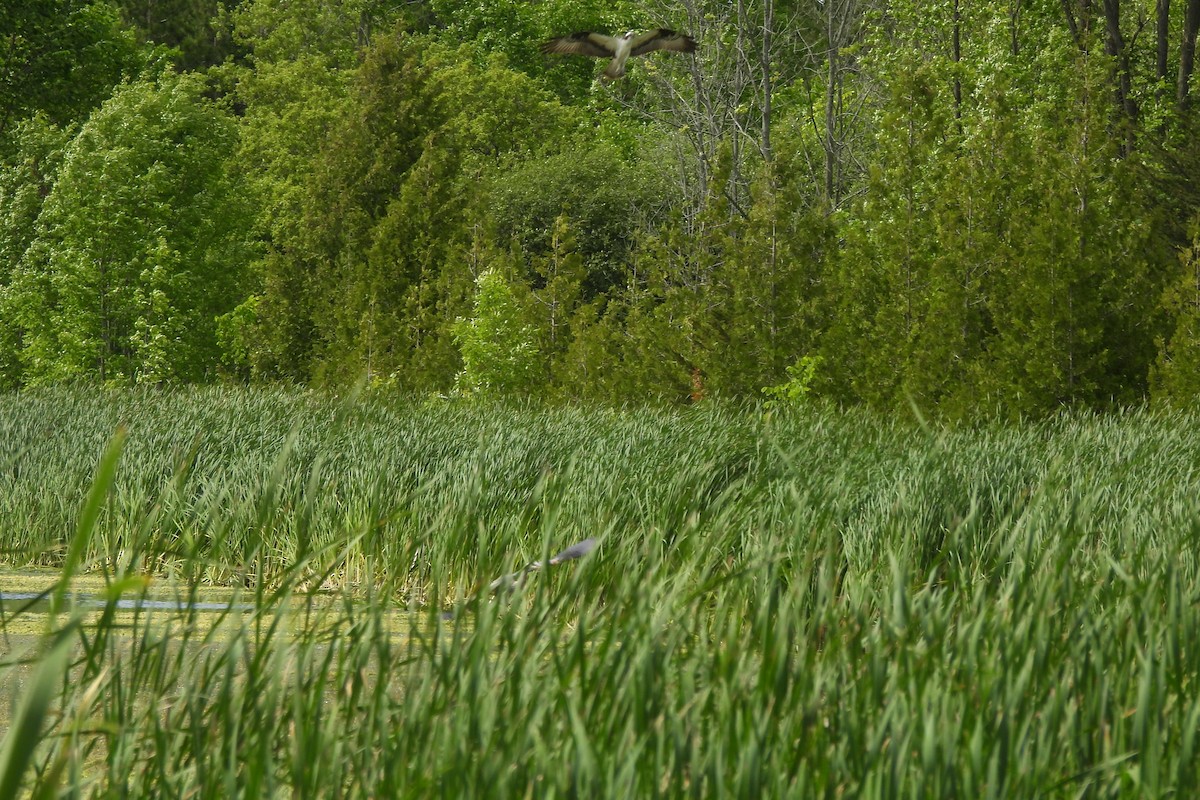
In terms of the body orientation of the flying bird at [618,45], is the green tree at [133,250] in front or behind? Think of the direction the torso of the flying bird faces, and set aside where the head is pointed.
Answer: behind

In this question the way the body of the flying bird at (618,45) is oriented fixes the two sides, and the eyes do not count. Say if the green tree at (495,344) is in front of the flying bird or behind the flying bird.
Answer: behind

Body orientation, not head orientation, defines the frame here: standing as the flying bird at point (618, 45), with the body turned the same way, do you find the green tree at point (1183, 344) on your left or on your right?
on your left

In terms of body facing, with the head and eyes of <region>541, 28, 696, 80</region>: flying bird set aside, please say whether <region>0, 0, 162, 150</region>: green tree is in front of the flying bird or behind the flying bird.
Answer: behind

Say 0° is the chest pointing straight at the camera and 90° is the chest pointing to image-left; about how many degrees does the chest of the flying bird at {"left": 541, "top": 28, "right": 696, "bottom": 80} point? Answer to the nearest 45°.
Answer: approximately 0°
